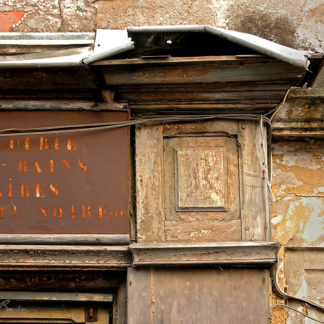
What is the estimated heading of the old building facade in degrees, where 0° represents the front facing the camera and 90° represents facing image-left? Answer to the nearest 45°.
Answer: approximately 0°

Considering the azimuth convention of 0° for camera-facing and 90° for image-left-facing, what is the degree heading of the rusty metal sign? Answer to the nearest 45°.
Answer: approximately 0°
